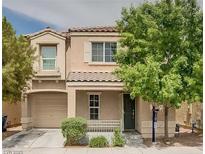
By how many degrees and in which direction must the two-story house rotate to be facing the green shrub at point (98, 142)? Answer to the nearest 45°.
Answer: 0° — it already faces it

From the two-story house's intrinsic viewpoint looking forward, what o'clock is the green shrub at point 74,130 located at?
The green shrub is roughly at 12 o'clock from the two-story house.

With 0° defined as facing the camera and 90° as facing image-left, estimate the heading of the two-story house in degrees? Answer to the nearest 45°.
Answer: approximately 0°

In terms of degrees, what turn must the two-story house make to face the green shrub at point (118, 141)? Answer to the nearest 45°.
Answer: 0° — it already faces it
